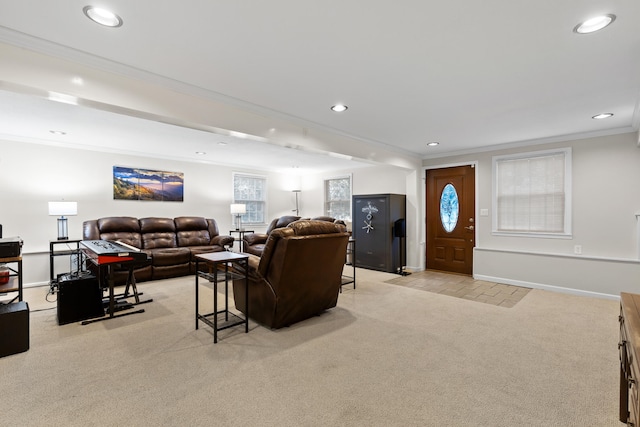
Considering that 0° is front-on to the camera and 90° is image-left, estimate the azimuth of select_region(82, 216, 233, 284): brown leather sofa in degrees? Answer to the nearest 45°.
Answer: approximately 315°

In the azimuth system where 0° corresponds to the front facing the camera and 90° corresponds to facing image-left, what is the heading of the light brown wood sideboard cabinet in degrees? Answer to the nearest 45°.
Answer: approximately 90°

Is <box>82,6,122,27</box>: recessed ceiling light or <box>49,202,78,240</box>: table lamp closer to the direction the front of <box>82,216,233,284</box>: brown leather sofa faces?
the recessed ceiling light

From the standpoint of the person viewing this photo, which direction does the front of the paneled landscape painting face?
facing the viewer and to the right of the viewer

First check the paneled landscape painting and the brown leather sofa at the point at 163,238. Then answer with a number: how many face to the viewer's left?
0

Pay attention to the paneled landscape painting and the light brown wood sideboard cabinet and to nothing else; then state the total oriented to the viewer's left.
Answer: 1

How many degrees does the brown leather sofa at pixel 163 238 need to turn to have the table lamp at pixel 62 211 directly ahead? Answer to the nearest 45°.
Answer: approximately 135° to its right

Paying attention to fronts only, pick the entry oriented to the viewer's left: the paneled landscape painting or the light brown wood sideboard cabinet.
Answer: the light brown wood sideboard cabinet
